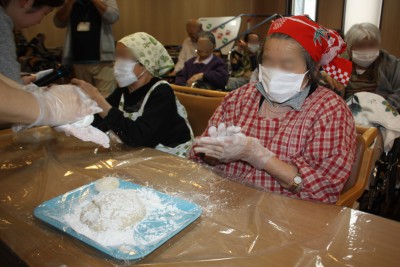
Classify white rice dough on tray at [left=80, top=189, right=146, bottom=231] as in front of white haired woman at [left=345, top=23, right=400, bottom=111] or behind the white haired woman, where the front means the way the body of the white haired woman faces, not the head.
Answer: in front

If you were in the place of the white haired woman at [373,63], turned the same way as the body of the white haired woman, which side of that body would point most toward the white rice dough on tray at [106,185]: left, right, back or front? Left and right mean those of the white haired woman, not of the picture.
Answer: front

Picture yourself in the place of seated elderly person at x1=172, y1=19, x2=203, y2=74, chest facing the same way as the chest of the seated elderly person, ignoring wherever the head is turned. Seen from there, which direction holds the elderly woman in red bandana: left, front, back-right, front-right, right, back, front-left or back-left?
front-left

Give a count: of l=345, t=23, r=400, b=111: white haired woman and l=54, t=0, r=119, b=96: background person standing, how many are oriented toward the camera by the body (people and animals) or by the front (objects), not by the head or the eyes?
2

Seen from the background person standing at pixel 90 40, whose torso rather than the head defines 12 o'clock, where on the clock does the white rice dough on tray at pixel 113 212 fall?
The white rice dough on tray is roughly at 12 o'clock from the background person standing.

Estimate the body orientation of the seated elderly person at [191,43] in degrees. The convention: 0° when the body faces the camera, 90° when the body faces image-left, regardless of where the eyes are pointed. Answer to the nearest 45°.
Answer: approximately 45°

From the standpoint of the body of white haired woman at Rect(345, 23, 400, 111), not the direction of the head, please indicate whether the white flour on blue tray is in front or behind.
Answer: in front

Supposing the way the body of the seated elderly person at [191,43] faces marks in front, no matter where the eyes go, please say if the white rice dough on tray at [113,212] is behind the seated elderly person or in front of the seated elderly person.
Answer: in front
